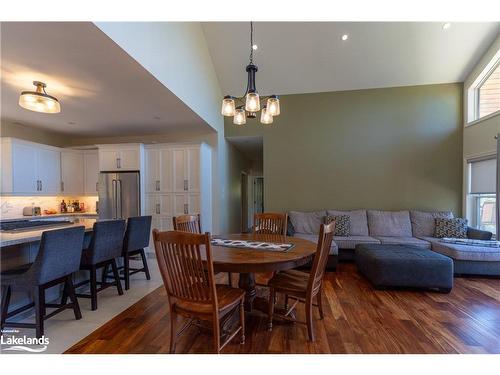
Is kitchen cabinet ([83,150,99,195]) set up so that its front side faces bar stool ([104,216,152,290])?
yes

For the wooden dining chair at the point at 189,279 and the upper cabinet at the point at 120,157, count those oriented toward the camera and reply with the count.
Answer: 1

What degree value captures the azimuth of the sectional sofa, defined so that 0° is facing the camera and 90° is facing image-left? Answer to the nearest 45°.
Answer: approximately 0°

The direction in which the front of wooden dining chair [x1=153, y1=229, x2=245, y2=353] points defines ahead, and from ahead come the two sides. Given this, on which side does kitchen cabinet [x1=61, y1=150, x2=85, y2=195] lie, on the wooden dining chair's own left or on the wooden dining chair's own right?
on the wooden dining chair's own left

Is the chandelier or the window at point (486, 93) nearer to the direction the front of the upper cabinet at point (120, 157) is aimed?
the chandelier

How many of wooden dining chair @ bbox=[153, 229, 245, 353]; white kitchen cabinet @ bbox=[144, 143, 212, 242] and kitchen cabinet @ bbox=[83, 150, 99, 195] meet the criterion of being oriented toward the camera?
2

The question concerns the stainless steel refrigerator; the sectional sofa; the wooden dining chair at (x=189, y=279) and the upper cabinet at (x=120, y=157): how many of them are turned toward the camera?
3
